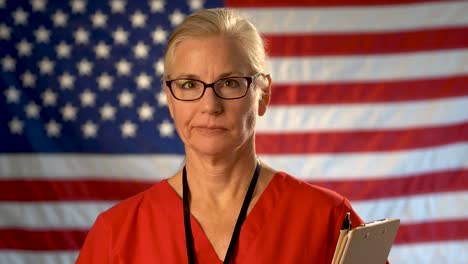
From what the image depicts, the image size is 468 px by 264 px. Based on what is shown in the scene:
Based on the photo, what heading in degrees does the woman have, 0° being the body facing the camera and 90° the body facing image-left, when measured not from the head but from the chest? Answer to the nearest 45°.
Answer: approximately 0°

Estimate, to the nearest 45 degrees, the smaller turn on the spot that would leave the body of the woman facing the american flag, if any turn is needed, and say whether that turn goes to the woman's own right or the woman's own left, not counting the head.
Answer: approximately 180°
